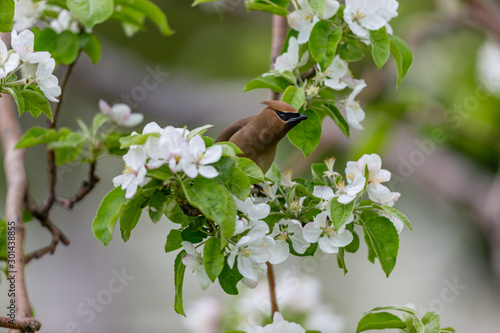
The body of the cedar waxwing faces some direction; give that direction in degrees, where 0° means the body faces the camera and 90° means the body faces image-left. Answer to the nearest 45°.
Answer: approximately 270°
